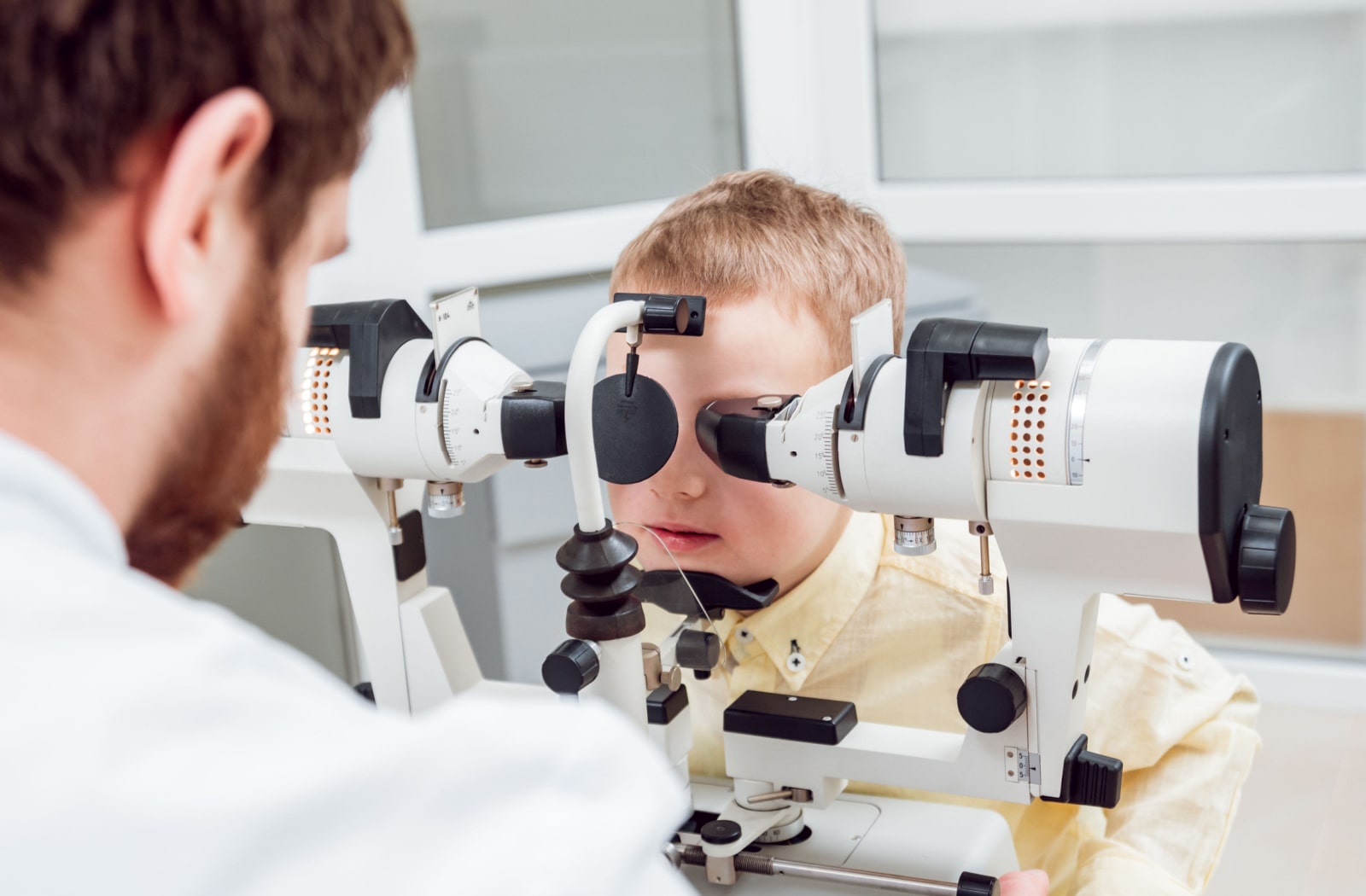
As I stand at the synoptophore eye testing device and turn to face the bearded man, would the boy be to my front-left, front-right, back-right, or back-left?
back-right

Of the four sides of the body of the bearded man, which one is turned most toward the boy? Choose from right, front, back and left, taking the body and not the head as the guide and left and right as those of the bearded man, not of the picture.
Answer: front

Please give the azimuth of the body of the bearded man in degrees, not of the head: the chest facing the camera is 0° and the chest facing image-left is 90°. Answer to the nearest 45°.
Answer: approximately 225°

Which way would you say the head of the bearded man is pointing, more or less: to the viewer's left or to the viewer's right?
to the viewer's right

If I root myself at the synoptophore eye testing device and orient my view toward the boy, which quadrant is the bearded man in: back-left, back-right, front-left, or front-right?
back-left

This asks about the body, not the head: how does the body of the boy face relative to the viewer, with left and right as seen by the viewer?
facing the viewer and to the left of the viewer

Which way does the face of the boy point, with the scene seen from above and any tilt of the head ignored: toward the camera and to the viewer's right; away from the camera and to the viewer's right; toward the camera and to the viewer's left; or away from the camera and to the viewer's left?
toward the camera and to the viewer's left

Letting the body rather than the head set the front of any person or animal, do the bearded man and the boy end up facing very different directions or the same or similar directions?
very different directions
